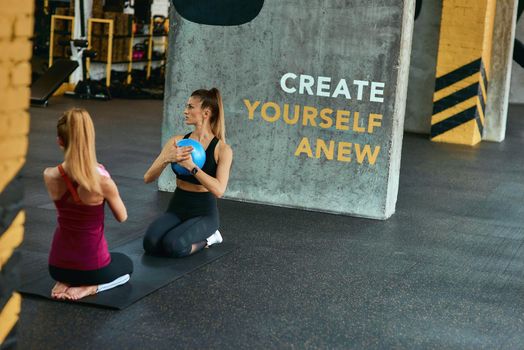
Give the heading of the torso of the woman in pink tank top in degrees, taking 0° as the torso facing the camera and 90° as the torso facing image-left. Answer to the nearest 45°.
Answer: approximately 225°

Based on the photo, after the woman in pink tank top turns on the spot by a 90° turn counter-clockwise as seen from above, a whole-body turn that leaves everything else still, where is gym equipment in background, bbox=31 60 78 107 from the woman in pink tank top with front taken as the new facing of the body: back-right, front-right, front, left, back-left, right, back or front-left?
front-right
